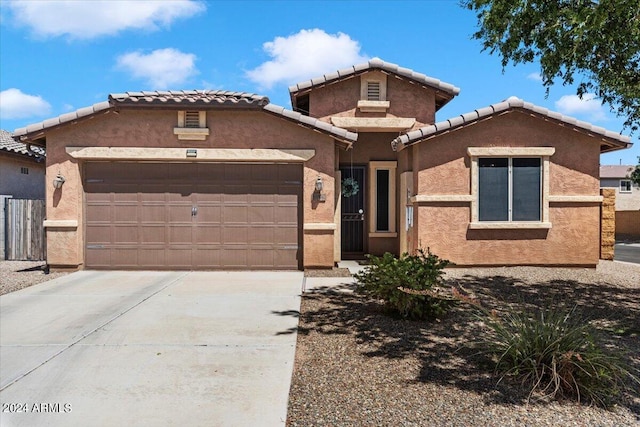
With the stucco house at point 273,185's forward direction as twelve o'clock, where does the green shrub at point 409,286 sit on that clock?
The green shrub is roughly at 11 o'clock from the stucco house.

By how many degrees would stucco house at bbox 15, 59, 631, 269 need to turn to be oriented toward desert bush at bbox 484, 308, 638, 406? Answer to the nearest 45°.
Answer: approximately 45° to its left

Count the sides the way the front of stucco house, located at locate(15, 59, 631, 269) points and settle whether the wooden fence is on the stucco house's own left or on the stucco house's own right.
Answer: on the stucco house's own right

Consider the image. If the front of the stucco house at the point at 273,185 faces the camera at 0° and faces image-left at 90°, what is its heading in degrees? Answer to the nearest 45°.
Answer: approximately 0°

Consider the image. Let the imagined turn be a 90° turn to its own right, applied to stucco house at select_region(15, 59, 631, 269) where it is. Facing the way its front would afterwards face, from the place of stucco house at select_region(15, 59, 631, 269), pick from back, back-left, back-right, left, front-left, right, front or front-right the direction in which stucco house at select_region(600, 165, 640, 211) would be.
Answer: back-right

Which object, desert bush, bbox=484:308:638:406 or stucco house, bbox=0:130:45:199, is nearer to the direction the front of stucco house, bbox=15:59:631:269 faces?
the desert bush
